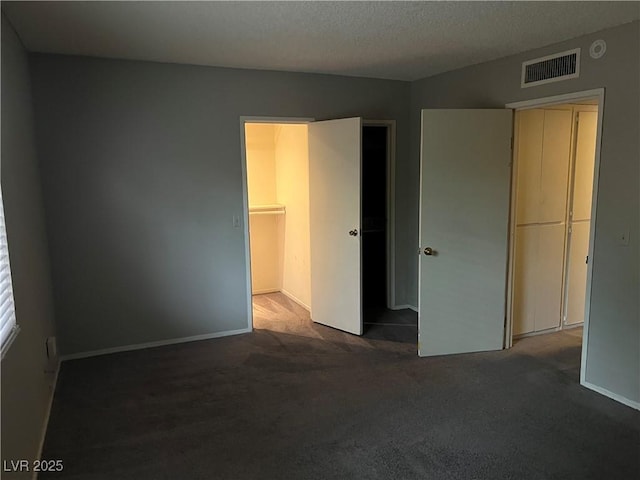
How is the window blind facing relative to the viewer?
to the viewer's right

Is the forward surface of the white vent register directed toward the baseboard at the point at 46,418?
yes

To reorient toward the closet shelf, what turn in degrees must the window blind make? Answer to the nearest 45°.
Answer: approximately 45° to its left

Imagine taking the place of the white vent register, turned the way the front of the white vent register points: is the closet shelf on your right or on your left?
on your right

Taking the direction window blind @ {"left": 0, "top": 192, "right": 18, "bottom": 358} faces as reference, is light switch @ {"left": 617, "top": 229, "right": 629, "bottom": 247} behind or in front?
in front

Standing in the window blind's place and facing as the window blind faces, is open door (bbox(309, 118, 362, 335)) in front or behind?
in front

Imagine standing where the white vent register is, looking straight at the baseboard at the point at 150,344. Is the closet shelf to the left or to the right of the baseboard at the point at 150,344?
right

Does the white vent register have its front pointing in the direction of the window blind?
yes
